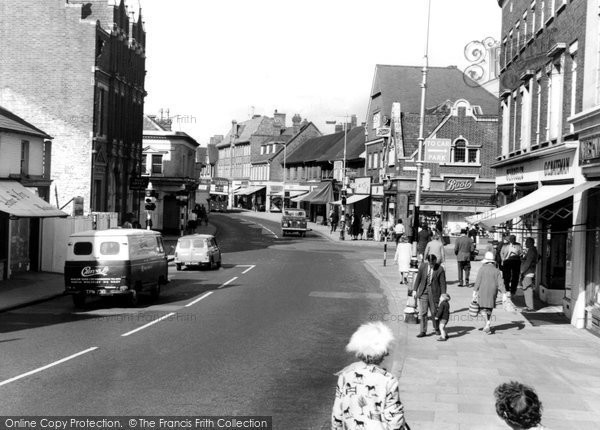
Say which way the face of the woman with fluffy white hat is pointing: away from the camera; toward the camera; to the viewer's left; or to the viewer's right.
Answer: away from the camera

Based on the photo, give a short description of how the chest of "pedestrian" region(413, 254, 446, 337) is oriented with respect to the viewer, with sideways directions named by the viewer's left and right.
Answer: facing the viewer

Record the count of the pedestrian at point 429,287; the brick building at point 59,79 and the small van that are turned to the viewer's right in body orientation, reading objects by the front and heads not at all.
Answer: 1

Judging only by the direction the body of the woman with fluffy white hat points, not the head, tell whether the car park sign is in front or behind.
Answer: in front

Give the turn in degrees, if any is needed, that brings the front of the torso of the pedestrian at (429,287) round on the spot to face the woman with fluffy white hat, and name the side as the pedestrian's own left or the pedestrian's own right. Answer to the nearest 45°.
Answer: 0° — they already face them

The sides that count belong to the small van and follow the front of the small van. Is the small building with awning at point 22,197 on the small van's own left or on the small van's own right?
on the small van's own left

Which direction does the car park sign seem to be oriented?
toward the camera

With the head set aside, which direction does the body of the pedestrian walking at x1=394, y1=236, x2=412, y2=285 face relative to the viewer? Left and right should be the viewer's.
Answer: facing away from the viewer

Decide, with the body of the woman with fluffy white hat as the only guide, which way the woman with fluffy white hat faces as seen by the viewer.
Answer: away from the camera

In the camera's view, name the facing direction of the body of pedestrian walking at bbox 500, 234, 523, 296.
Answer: toward the camera

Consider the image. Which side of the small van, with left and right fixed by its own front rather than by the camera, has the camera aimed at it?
back

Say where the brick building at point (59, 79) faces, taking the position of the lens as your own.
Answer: facing to the right of the viewer
